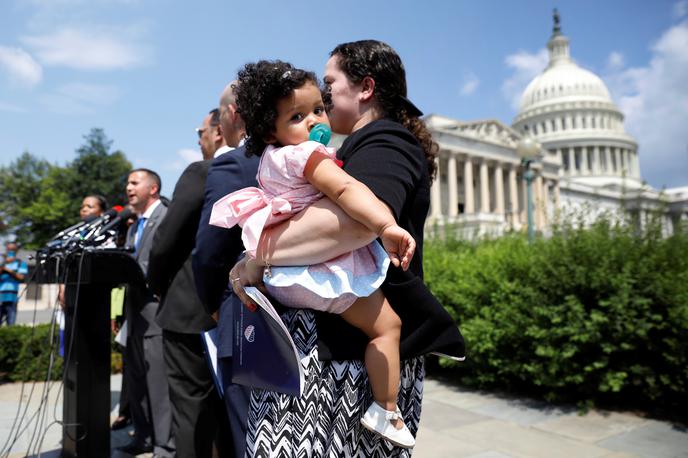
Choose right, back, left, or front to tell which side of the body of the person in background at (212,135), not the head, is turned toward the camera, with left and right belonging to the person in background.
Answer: left

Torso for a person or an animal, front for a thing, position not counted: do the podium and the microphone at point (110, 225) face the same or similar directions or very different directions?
very different directions
